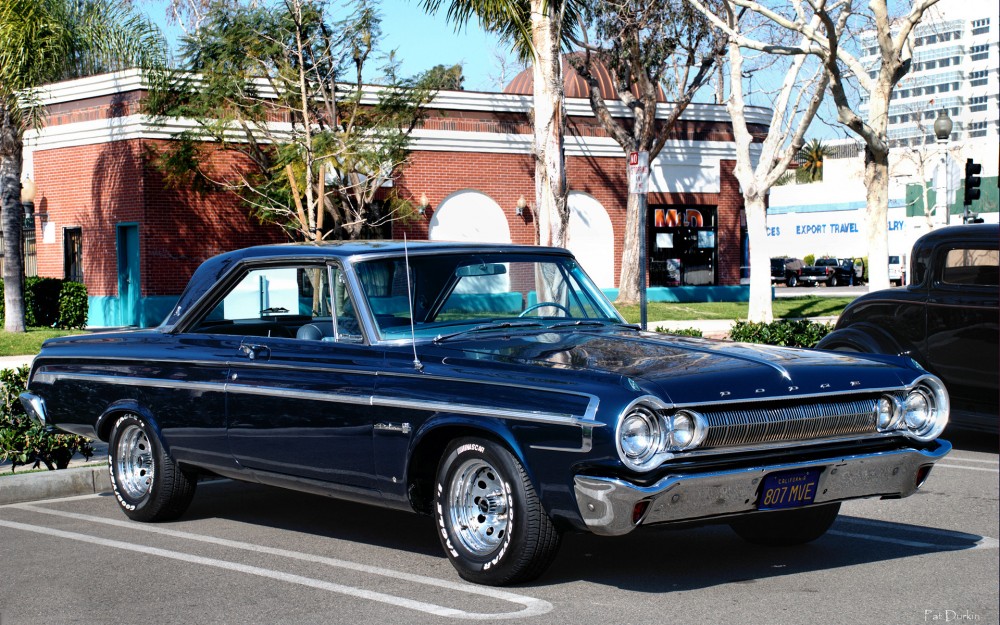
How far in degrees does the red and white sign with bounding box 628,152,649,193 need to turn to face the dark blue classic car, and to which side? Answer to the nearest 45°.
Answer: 0° — it already faces it

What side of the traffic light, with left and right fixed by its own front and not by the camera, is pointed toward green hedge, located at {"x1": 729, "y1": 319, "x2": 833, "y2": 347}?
right

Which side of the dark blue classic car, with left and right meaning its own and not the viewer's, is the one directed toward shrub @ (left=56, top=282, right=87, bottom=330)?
back

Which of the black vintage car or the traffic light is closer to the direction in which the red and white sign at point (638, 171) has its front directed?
the black vintage car

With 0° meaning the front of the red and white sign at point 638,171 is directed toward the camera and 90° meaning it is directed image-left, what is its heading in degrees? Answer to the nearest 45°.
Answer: approximately 0°

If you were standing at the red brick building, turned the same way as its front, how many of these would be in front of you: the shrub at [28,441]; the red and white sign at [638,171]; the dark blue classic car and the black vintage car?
4

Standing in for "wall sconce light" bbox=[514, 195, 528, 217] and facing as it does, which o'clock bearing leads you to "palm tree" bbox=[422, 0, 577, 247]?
The palm tree is roughly at 12 o'clock from the wall sconce light.
